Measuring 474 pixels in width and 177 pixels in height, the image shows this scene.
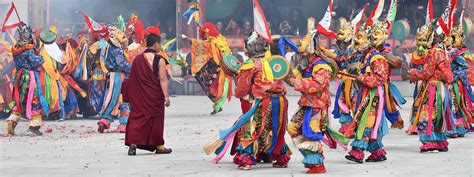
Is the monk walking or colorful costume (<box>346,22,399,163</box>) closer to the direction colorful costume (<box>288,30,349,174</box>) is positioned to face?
the monk walking

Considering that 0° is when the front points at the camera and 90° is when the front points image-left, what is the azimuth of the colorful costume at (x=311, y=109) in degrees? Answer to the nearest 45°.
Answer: approximately 90°

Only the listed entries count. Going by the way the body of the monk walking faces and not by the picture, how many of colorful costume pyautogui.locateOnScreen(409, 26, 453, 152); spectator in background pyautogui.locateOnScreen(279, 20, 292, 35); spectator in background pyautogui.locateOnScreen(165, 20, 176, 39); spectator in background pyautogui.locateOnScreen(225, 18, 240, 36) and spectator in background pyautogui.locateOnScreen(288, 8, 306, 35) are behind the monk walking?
0

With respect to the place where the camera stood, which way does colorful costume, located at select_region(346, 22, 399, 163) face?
facing to the left of the viewer

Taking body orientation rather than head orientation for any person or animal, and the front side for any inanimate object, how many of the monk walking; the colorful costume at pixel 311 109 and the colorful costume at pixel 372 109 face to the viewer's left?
2

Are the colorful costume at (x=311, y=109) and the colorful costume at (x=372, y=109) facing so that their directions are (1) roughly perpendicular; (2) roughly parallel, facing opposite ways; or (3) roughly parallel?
roughly parallel

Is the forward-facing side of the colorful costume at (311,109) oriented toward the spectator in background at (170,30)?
no

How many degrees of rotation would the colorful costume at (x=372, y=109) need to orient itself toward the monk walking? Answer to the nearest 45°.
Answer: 0° — it already faces them

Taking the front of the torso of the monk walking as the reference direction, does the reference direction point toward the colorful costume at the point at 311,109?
no

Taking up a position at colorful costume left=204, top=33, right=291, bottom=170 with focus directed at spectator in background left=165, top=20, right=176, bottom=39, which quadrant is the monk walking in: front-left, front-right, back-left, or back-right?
front-left

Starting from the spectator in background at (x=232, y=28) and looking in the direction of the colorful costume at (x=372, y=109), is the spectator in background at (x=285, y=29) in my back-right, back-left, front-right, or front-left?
front-left

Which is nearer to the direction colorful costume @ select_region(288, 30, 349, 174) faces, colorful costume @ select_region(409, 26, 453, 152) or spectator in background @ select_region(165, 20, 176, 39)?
the spectator in background

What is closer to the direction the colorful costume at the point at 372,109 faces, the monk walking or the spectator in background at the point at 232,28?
the monk walking
